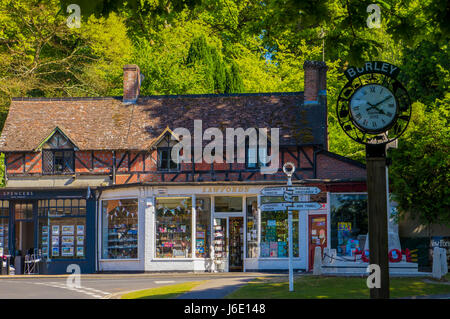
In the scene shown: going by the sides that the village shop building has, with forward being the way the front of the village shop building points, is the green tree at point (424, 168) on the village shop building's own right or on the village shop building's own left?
on the village shop building's own left

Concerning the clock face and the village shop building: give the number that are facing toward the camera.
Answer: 2

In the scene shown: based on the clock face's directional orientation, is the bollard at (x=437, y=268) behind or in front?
behind

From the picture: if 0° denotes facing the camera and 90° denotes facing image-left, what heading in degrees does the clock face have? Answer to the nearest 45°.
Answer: approximately 0°

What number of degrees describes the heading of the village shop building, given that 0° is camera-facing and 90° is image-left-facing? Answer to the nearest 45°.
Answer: approximately 0°

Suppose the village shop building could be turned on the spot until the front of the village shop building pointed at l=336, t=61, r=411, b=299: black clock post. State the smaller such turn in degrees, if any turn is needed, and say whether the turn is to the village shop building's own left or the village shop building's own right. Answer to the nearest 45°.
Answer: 0° — it already faces it

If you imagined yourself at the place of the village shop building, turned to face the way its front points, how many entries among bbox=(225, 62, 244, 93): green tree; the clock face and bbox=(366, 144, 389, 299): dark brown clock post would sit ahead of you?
2

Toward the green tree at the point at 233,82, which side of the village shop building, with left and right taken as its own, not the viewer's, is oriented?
back
